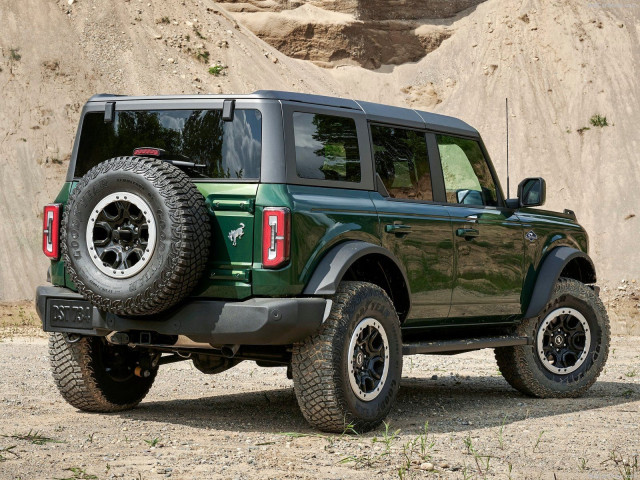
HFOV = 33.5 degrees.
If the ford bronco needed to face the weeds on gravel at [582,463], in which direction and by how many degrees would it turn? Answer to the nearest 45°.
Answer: approximately 90° to its right

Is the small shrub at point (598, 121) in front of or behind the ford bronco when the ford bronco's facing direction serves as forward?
in front

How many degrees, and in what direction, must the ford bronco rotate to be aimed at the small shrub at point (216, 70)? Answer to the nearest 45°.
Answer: approximately 45° to its left

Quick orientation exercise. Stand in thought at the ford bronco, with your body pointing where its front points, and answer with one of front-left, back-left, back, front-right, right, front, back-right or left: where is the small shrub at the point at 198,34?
front-left

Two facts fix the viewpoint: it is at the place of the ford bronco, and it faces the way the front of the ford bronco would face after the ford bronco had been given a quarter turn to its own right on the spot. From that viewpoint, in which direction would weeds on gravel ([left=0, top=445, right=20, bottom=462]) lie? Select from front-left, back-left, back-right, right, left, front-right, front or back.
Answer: right

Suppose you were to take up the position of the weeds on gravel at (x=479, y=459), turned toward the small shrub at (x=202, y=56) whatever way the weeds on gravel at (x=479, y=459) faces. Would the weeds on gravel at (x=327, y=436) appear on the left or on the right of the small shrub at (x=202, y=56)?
left

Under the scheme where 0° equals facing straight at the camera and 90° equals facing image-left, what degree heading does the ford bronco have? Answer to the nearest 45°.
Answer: approximately 225°
